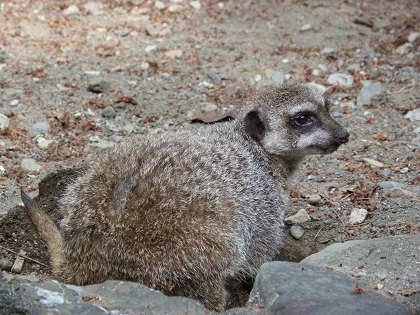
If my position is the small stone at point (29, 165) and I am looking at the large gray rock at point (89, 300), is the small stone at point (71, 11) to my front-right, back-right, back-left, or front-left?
back-left

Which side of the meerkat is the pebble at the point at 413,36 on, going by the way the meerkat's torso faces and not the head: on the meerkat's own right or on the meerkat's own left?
on the meerkat's own left

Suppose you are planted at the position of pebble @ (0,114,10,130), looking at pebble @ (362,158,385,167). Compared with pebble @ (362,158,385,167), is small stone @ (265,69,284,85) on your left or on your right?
left

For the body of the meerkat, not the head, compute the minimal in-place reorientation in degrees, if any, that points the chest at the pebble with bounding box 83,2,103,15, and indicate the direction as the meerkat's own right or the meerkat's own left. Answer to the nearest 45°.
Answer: approximately 90° to the meerkat's own left

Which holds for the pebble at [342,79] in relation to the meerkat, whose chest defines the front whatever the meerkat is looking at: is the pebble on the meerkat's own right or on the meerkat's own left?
on the meerkat's own left

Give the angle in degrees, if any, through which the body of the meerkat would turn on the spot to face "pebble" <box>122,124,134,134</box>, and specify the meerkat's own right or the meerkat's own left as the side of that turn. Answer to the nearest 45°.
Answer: approximately 90° to the meerkat's own left

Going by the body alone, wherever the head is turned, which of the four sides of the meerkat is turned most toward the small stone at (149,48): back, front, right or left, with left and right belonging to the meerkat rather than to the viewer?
left

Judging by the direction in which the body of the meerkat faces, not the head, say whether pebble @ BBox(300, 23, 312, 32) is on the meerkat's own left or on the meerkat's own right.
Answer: on the meerkat's own left

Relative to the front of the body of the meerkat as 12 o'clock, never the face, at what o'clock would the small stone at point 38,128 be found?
The small stone is roughly at 8 o'clock from the meerkat.

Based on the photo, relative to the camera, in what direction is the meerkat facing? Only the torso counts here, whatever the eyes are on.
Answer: to the viewer's right

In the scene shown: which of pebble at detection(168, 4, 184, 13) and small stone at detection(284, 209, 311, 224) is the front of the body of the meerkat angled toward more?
the small stone

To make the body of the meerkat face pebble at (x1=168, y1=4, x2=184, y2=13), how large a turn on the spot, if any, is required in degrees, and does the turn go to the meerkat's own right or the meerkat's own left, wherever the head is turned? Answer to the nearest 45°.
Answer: approximately 90° to the meerkat's own left
